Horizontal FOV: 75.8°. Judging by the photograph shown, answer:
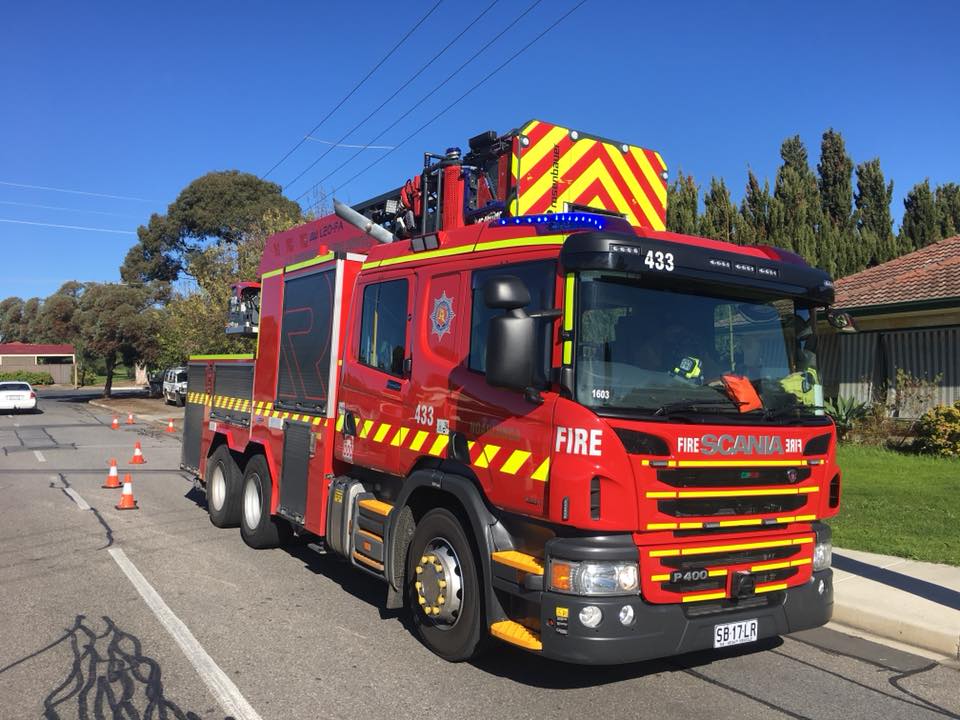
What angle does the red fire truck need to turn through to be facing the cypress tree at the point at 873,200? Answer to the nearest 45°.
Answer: approximately 90° to its left

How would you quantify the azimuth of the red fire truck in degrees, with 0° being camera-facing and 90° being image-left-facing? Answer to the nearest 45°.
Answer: approximately 315°

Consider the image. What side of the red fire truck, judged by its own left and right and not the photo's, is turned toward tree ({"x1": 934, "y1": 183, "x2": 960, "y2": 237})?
left

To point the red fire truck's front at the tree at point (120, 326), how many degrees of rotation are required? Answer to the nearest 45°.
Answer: approximately 180°

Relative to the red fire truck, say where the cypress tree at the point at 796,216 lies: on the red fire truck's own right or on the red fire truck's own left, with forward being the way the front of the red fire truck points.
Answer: on the red fire truck's own left

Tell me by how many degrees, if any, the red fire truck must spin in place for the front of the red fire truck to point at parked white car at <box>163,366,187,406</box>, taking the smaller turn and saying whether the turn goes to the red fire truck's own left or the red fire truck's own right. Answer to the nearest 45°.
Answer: approximately 180°

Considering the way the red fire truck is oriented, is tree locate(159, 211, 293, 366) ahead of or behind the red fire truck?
behind

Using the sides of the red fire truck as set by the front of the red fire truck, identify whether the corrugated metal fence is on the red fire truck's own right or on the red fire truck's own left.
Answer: on the red fire truck's own left

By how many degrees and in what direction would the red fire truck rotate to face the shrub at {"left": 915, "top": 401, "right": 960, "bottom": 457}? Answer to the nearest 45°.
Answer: approximately 90° to its left

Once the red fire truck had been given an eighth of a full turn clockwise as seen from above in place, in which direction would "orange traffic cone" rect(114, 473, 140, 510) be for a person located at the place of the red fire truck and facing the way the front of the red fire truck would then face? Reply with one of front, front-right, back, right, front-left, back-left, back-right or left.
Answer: back-right

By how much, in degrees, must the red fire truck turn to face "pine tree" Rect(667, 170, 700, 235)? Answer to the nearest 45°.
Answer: approximately 135° to its left

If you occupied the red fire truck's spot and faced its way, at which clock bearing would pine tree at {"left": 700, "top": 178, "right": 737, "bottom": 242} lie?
The pine tree is roughly at 8 o'clock from the red fire truck.

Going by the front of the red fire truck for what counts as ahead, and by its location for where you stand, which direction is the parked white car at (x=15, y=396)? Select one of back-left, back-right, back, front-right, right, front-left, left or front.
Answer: back
